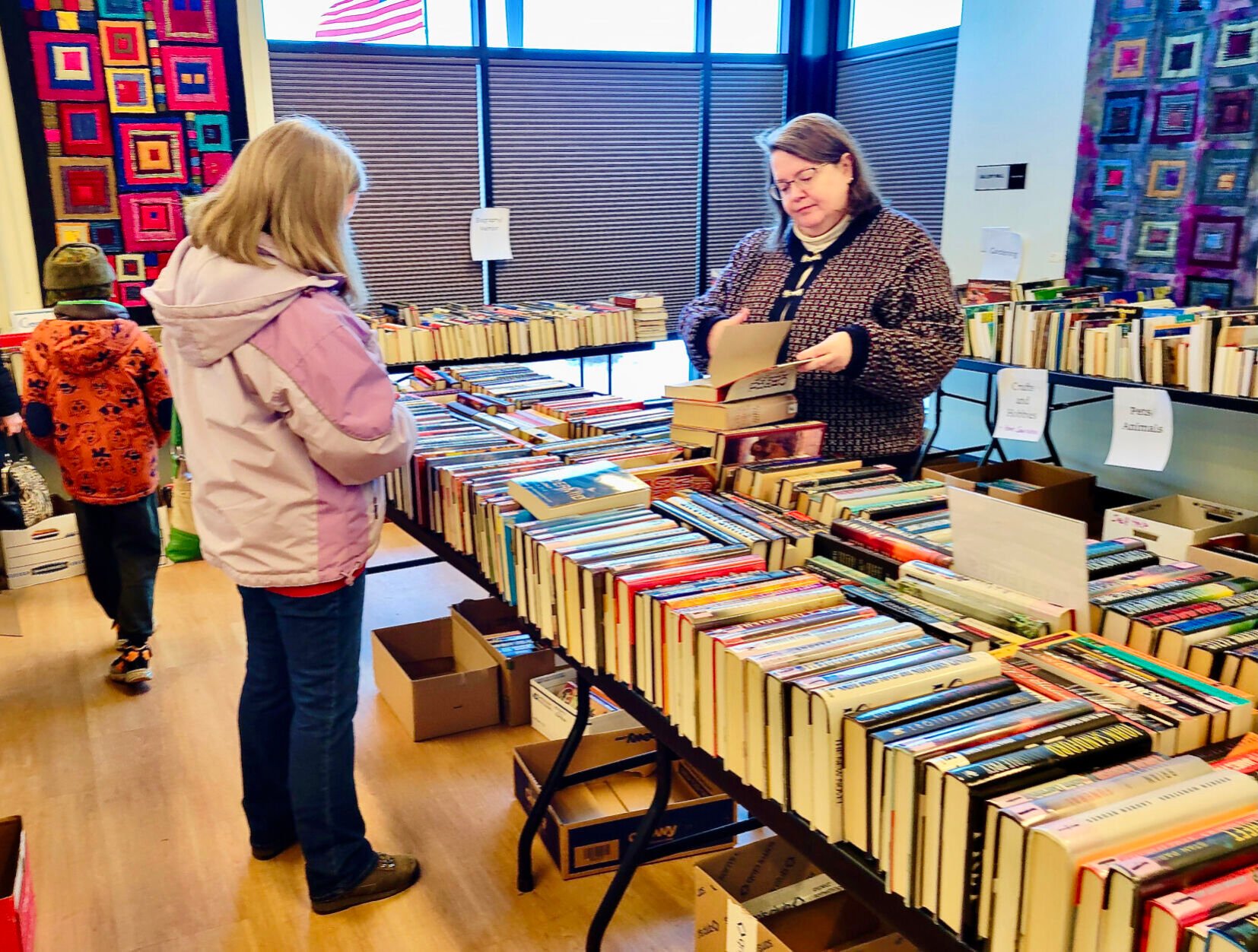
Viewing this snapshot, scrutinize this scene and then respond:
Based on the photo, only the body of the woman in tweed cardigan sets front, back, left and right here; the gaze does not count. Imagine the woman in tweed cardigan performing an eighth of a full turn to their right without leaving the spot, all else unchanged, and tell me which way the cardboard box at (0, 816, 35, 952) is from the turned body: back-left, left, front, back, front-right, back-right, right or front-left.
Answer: front-left

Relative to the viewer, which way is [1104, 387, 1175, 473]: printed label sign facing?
toward the camera

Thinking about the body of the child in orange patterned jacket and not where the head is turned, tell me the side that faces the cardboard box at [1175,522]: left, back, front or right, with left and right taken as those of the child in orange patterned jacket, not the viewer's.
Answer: right

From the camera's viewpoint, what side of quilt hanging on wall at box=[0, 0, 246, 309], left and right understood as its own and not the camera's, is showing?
front

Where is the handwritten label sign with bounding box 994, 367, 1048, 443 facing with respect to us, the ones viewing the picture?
facing the viewer

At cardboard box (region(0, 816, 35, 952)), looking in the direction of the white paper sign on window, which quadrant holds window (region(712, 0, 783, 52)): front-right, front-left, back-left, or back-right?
front-right

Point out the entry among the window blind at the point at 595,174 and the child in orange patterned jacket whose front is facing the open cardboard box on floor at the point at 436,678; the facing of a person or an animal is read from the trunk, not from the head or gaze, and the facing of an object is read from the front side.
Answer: the window blind

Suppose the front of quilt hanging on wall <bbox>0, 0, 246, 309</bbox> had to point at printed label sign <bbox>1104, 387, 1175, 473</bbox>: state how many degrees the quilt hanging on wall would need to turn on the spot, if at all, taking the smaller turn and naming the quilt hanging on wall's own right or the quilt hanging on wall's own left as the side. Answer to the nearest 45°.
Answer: approximately 45° to the quilt hanging on wall's own left

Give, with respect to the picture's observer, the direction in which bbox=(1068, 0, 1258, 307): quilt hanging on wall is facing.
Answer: facing the viewer and to the left of the viewer

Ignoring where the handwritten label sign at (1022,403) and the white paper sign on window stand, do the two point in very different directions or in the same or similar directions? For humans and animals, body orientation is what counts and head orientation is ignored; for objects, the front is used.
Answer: same or similar directions

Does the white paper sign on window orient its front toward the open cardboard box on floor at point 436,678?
yes

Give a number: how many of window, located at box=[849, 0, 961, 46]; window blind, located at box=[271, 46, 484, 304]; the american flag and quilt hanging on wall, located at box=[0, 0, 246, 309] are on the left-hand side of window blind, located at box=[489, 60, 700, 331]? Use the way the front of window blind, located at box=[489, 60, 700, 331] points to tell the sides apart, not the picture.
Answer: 1

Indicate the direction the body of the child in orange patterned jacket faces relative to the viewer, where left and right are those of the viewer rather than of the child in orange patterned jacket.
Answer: facing away from the viewer

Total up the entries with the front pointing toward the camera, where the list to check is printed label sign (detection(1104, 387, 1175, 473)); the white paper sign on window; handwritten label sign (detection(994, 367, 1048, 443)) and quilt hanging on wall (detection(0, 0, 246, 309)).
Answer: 4

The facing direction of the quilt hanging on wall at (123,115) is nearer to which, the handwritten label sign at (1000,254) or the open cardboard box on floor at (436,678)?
the open cardboard box on floor

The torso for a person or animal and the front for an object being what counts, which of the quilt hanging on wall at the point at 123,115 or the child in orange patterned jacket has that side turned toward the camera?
the quilt hanging on wall

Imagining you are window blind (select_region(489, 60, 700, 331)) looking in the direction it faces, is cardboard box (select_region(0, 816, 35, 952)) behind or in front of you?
in front
